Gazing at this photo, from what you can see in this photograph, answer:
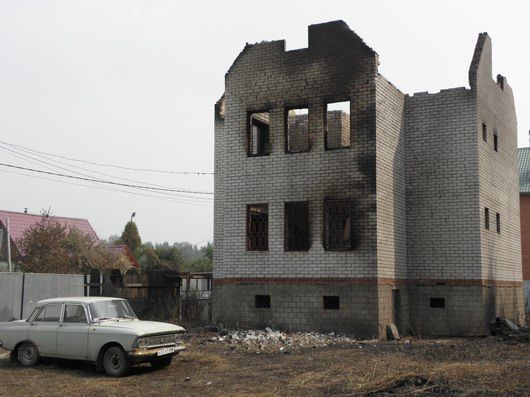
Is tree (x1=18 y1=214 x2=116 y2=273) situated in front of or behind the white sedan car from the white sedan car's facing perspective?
behind

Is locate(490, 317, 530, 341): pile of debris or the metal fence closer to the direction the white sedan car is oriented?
the pile of debris

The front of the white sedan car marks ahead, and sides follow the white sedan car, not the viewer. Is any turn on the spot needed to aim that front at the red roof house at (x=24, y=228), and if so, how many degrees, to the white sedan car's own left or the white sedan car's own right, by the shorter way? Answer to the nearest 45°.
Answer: approximately 135° to the white sedan car's own left

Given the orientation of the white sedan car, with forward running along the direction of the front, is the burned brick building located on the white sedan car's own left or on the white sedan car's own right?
on the white sedan car's own left

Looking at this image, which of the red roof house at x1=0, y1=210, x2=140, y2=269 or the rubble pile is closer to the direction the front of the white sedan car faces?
the rubble pile

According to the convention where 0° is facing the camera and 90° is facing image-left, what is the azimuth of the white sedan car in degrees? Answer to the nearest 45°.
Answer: approximately 315°

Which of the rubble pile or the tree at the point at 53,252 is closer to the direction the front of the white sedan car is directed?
the rubble pile

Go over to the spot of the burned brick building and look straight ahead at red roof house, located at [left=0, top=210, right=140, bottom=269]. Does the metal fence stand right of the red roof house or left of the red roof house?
left

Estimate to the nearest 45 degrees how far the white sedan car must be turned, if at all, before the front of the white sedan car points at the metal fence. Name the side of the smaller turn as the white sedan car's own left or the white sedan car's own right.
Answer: approximately 135° to the white sedan car's own left

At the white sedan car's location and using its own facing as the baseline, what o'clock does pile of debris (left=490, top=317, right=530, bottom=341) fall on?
The pile of debris is roughly at 10 o'clock from the white sedan car.
